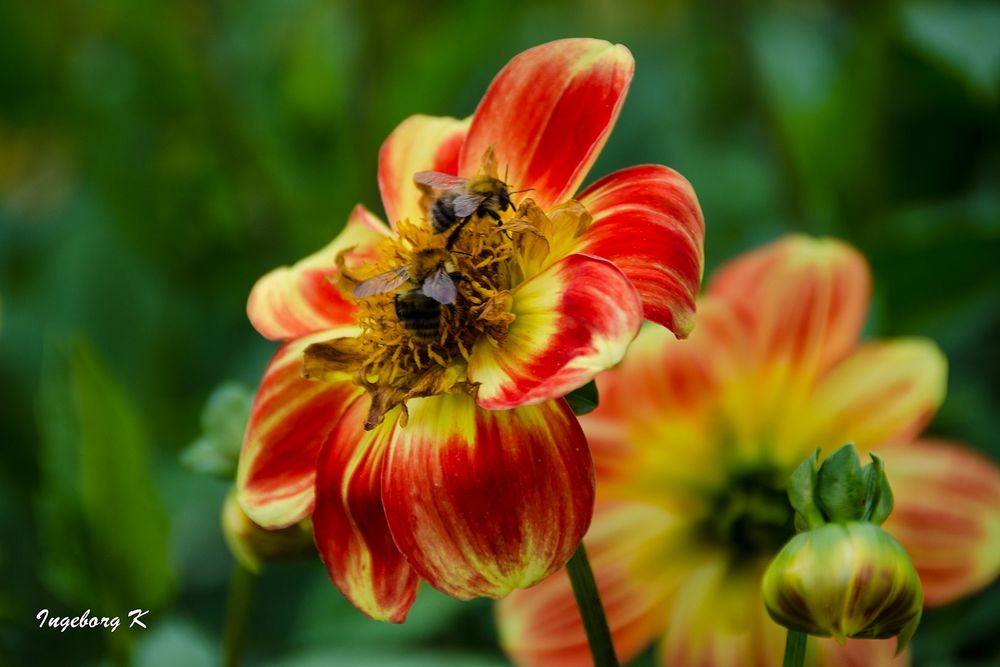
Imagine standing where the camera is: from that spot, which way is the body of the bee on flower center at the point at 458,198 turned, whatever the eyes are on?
to the viewer's right

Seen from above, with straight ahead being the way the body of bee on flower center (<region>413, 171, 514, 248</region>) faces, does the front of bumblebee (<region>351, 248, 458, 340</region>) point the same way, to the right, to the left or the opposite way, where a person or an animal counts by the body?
to the left

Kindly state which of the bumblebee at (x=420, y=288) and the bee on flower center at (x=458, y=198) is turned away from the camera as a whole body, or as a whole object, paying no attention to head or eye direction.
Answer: the bumblebee

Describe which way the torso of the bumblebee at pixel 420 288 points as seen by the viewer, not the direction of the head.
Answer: away from the camera

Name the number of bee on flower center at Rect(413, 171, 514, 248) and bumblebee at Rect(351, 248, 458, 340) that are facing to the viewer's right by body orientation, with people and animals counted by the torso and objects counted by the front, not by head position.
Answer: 1
